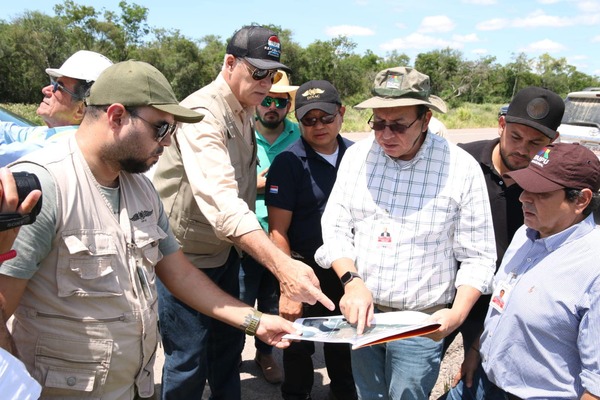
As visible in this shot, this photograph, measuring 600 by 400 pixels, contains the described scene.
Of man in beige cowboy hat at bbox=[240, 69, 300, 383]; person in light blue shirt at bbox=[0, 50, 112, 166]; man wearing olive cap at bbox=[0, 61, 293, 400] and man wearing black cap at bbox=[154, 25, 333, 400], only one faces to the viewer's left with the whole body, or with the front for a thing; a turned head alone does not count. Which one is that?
the person in light blue shirt

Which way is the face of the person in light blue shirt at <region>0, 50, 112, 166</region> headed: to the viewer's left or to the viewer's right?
to the viewer's left

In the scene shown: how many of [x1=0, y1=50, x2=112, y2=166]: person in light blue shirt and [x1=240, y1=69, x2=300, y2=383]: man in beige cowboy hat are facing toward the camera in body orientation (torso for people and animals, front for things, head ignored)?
1

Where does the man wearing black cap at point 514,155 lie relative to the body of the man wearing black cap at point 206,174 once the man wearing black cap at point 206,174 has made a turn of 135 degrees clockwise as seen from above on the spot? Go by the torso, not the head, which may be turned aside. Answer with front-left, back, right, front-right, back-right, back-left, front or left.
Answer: back

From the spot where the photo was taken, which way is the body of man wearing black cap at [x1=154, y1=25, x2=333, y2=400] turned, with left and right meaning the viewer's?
facing the viewer and to the right of the viewer

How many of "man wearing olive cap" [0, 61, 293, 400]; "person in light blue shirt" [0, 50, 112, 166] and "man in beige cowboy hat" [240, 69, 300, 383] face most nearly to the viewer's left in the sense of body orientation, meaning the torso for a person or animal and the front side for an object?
1

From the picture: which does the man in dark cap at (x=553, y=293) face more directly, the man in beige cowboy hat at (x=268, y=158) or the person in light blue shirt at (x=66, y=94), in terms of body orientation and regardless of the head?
the person in light blue shirt

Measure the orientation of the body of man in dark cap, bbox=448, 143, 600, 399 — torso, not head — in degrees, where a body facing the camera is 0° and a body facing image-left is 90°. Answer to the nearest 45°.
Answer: approximately 45°

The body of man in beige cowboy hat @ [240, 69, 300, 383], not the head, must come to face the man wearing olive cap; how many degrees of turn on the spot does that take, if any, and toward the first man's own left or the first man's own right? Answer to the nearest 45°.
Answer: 0° — they already face them

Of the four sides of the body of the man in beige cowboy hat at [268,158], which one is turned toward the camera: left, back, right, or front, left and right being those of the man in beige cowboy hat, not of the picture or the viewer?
front

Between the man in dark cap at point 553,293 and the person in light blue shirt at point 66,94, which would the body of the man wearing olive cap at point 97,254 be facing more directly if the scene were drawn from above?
the man in dark cap

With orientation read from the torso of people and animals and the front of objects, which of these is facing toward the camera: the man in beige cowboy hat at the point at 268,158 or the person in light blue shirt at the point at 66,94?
the man in beige cowboy hat

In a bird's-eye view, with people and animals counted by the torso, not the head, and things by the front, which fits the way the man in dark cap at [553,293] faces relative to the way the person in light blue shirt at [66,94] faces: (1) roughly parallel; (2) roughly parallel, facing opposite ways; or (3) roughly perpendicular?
roughly parallel

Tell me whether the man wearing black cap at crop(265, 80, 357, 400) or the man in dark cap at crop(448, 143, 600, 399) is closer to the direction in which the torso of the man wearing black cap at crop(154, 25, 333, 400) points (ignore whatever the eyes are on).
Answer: the man in dark cap

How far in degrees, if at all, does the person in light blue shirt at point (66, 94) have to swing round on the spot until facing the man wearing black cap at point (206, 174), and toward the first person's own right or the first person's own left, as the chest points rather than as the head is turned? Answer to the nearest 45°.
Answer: approximately 135° to the first person's own left

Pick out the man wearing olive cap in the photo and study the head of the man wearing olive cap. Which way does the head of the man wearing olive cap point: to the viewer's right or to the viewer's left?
to the viewer's right

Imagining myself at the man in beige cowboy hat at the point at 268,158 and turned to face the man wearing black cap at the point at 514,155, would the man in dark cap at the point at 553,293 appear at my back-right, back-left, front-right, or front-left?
front-right

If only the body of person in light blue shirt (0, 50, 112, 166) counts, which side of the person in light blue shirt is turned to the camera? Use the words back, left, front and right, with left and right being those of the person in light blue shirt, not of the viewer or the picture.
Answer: left

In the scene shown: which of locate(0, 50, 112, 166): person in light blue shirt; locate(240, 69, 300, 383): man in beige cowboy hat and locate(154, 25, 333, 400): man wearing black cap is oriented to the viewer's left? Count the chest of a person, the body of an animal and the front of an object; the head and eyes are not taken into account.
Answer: the person in light blue shirt
